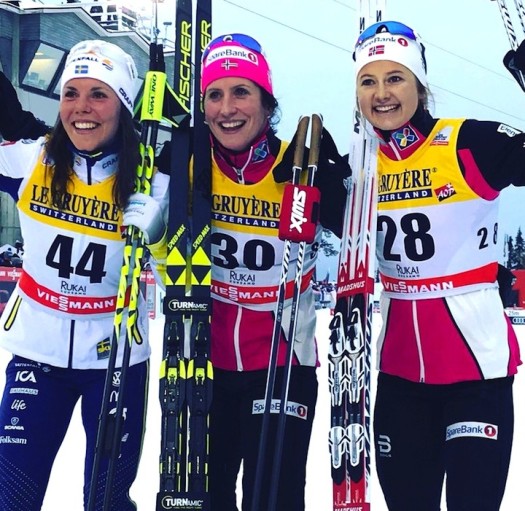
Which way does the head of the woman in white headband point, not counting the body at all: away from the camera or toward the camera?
toward the camera

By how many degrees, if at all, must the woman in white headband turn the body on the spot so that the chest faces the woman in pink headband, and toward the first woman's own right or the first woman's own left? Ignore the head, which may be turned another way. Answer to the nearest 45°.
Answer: approximately 45° to the first woman's own right

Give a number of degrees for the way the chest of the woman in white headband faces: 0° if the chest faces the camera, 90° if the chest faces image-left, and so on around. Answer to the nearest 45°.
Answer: approximately 45°
